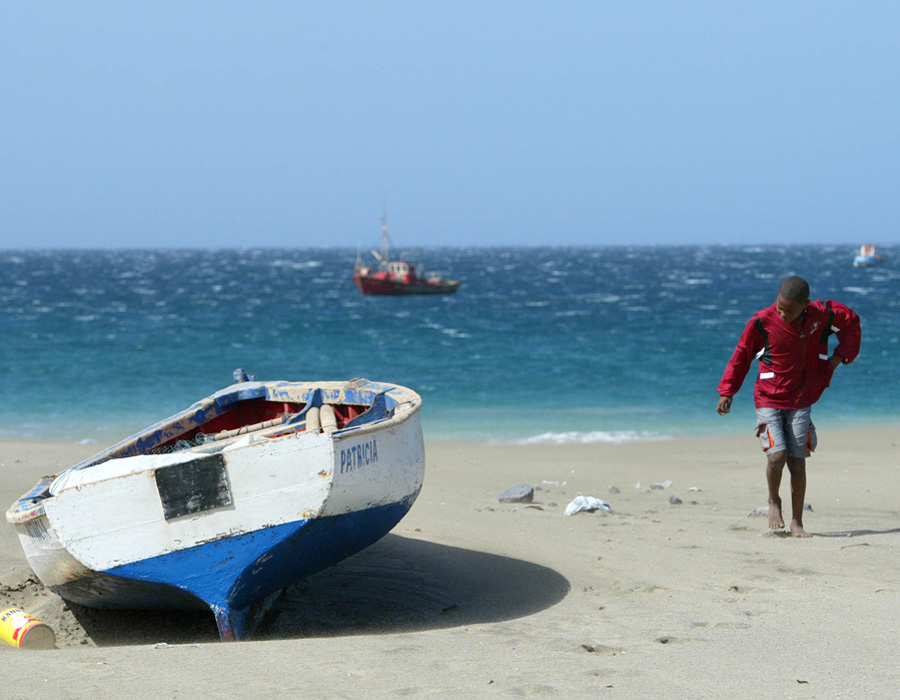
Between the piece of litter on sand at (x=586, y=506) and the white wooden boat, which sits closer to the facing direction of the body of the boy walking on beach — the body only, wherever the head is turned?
the white wooden boat

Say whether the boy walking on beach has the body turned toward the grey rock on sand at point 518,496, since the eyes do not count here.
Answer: no

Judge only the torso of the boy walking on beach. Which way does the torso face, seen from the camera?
toward the camera

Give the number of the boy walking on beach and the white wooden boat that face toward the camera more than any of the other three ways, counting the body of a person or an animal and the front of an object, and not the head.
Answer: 1

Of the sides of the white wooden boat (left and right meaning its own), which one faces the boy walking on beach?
right

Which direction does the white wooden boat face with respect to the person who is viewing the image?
facing away from the viewer

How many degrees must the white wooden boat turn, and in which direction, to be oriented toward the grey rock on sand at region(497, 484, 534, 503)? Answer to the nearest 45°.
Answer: approximately 45° to its right

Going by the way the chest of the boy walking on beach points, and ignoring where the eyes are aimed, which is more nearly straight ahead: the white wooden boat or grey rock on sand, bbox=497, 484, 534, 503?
the white wooden boat

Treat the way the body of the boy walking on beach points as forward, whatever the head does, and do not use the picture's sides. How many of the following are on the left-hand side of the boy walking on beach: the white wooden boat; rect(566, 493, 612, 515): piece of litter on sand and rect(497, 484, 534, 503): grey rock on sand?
0

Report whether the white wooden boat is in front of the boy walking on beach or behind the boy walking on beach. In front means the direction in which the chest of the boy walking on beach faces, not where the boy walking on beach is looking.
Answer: in front

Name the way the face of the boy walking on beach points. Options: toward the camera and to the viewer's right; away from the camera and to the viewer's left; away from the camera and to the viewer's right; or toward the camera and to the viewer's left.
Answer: toward the camera and to the viewer's left
